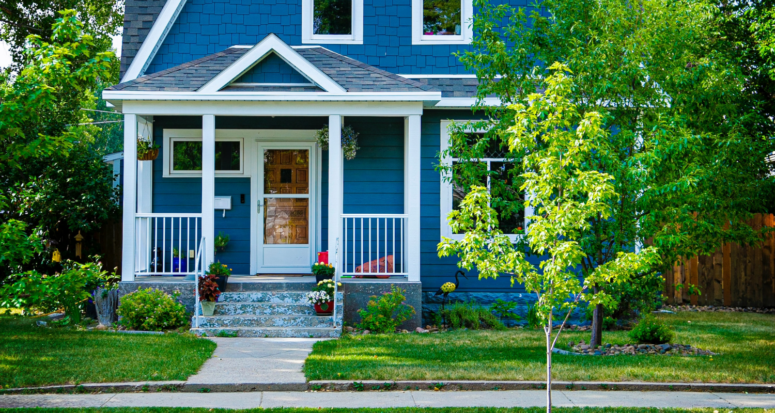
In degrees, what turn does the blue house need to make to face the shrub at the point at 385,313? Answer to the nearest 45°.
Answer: approximately 45° to its left

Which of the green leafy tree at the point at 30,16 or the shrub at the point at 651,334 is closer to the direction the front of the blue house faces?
the shrub

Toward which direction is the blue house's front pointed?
toward the camera

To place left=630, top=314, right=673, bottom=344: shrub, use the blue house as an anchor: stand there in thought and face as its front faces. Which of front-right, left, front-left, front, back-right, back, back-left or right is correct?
front-left

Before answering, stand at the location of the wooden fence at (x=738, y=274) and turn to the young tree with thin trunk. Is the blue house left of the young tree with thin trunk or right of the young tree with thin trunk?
right
